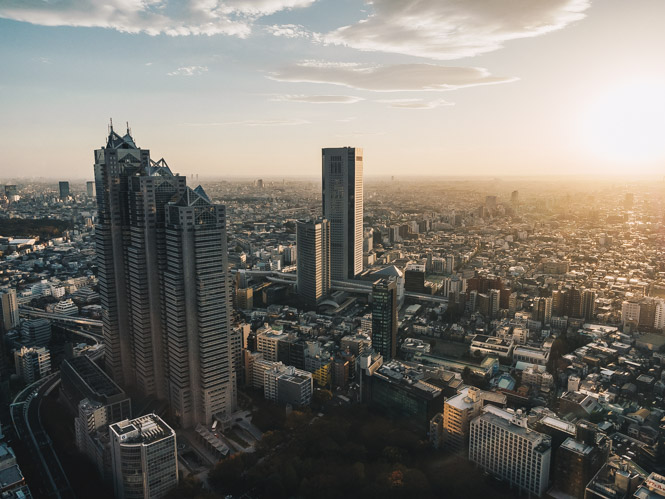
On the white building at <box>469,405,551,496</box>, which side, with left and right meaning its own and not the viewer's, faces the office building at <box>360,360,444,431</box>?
right

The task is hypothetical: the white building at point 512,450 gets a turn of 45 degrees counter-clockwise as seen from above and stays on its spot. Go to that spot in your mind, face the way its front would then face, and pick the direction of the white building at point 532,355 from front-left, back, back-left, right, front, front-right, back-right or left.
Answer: back

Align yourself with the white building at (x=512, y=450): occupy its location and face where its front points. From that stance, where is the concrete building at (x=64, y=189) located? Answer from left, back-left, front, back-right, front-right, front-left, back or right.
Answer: right

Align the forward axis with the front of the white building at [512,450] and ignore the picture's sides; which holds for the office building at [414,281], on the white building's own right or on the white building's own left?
on the white building's own right

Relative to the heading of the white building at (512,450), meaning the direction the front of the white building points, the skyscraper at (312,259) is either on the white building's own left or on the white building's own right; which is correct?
on the white building's own right

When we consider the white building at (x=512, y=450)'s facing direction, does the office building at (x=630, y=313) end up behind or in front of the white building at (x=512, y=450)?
behind

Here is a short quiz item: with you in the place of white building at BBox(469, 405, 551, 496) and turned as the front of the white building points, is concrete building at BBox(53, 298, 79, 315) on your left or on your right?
on your right

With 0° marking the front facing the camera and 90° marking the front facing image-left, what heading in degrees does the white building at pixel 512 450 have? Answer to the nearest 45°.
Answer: approximately 45°

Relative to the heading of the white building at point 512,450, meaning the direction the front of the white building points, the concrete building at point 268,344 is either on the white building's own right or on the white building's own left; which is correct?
on the white building's own right

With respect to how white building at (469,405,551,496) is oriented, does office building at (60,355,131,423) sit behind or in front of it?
in front

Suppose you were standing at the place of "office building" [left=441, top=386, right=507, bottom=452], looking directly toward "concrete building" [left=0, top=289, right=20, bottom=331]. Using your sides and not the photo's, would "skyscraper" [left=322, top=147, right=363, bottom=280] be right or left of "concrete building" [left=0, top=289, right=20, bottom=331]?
right

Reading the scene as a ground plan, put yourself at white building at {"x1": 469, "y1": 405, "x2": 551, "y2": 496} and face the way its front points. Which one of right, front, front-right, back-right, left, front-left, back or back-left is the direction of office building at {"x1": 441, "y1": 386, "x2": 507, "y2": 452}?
right

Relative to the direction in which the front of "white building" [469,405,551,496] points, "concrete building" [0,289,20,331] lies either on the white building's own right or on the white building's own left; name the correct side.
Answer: on the white building's own right
